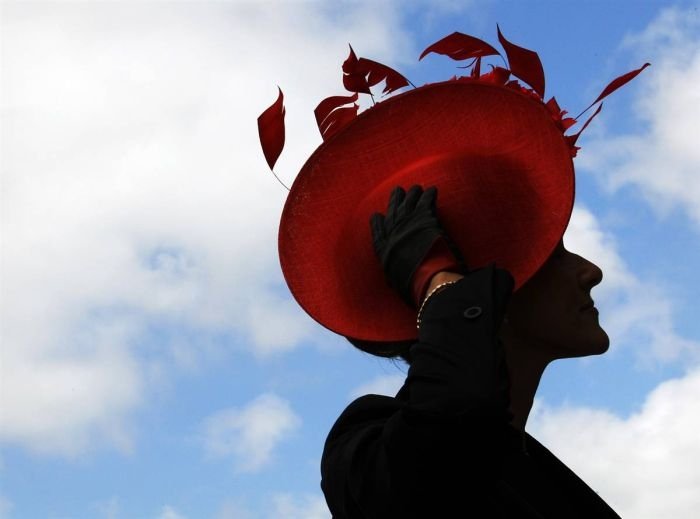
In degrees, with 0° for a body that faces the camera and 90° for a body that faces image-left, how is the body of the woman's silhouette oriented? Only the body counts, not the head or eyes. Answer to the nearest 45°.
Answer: approximately 270°
